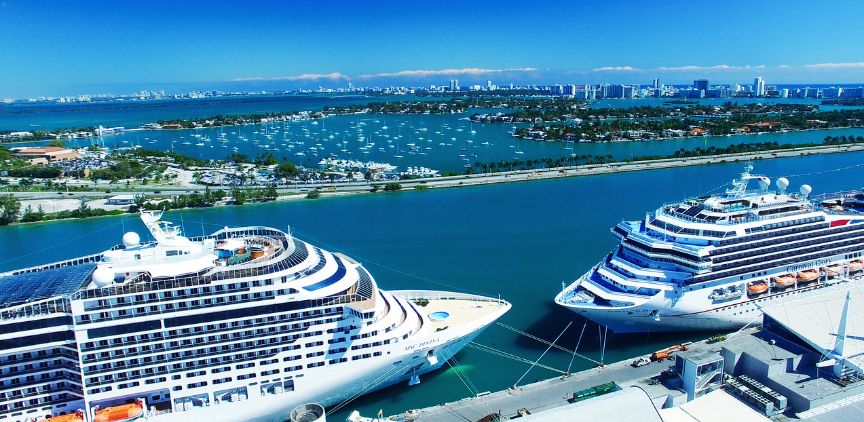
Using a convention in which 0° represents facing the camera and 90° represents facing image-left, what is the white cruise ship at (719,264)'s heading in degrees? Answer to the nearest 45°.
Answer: approximately 45°

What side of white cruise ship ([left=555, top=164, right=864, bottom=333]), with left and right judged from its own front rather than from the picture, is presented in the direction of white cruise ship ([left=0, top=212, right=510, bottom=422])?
front
